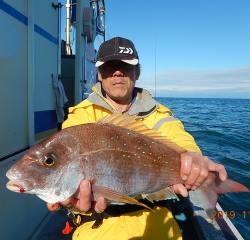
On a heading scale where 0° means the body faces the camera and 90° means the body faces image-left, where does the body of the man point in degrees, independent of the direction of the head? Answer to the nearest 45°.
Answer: approximately 0°
